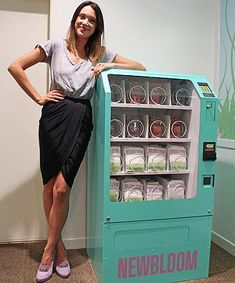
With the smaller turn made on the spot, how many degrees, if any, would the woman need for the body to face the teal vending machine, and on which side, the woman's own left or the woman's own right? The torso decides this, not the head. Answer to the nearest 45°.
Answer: approximately 90° to the woman's own left

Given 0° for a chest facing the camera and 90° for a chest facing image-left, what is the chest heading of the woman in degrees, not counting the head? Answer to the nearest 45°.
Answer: approximately 0°
